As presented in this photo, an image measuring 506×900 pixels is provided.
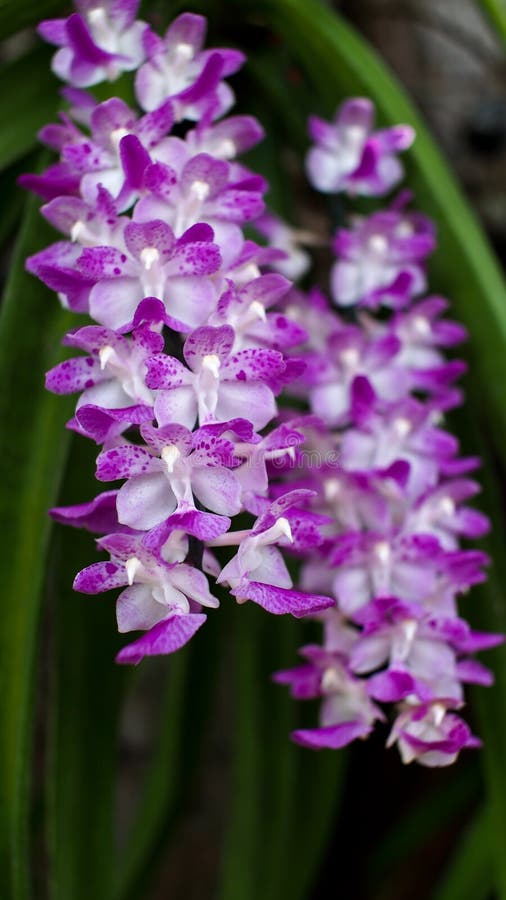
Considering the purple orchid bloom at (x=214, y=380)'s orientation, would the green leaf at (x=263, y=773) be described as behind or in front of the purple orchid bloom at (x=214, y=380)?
behind

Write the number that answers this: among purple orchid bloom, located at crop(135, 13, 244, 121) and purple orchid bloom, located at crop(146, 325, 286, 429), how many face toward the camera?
2

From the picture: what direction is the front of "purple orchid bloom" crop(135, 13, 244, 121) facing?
toward the camera
